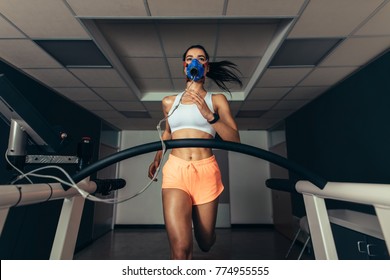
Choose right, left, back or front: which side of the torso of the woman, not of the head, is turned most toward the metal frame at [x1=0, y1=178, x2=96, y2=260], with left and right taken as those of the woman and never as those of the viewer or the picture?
front

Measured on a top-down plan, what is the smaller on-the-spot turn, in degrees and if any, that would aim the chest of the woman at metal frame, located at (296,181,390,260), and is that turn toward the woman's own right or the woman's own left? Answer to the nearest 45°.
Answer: approximately 45° to the woman's own left

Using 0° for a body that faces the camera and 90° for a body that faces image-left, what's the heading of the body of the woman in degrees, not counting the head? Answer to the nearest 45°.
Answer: approximately 0°
